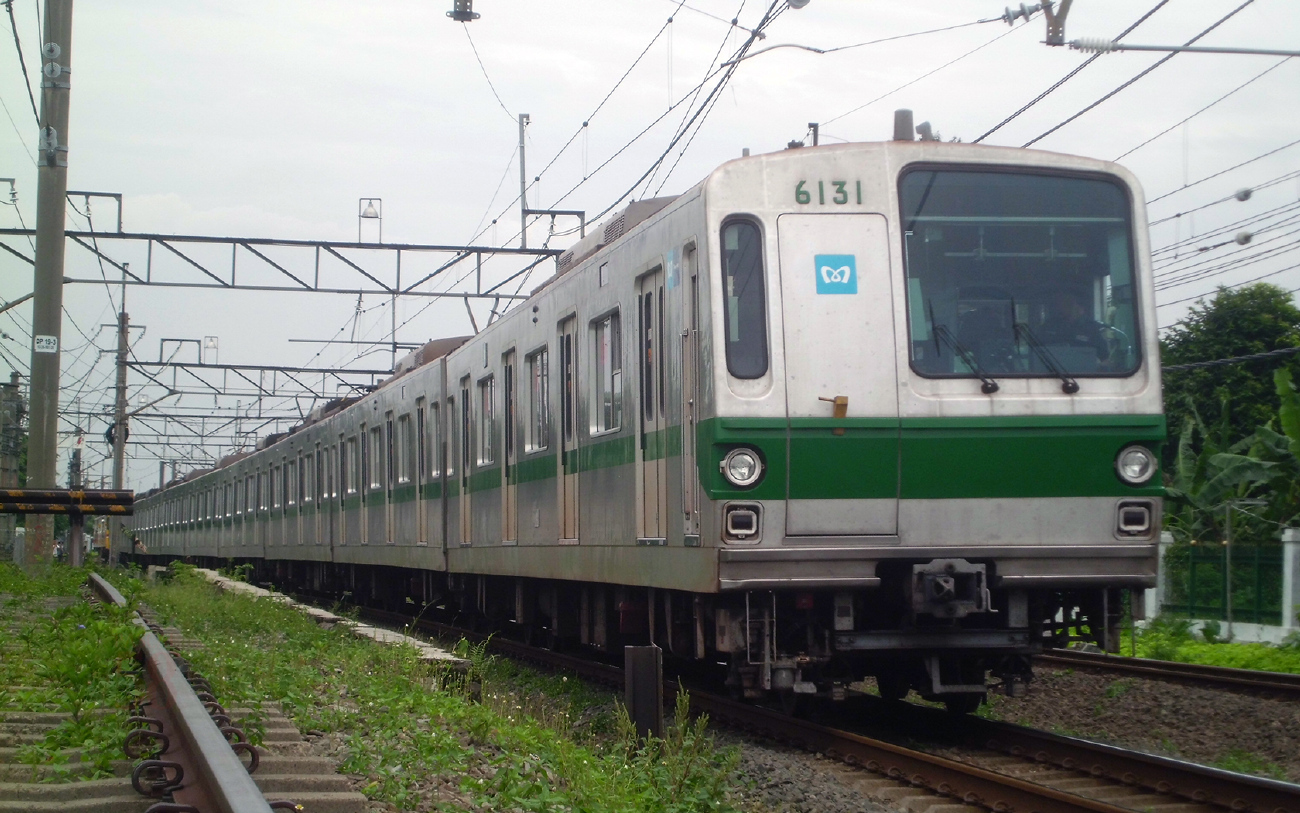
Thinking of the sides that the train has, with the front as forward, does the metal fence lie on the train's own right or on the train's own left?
on the train's own left

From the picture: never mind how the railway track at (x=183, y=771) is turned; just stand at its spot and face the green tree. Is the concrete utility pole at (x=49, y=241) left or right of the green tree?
left

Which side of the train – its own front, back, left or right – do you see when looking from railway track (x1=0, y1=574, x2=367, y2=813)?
right

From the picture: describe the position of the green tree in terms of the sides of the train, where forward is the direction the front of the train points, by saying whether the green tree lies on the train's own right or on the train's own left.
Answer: on the train's own left

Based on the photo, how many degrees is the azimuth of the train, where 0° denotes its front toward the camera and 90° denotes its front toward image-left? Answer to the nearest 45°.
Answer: approximately 315°

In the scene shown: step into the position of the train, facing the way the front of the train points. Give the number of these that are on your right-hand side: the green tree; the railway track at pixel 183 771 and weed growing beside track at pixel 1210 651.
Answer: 1

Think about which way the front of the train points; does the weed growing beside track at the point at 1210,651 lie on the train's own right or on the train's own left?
on the train's own left
